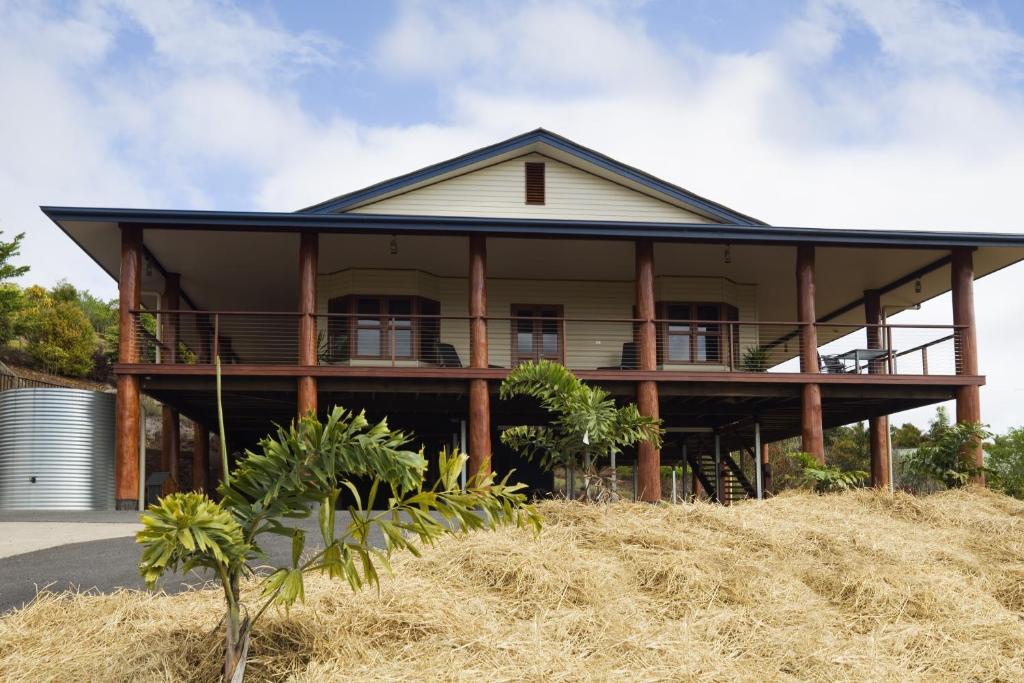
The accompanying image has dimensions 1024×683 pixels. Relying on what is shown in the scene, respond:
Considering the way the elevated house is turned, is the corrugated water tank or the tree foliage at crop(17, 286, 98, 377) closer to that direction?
the corrugated water tank

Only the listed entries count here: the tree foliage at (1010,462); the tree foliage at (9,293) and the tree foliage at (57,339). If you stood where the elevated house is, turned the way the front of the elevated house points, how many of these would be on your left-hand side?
1

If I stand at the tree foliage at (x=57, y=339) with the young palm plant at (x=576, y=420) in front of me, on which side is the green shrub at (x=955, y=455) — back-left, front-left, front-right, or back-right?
front-left

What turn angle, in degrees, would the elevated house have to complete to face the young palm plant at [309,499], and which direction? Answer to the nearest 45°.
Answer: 0° — it already faces it

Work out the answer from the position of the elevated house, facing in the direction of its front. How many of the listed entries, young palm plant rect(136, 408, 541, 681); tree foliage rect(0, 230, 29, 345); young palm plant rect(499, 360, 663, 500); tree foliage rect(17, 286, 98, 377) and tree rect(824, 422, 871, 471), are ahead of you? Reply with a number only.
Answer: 2

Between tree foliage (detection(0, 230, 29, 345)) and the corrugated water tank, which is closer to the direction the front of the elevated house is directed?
the corrugated water tank

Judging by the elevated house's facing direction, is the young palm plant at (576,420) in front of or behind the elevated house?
in front

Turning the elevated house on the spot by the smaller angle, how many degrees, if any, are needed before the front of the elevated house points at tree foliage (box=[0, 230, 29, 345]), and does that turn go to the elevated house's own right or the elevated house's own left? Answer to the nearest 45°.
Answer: approximately 135° to the elevated house's own right

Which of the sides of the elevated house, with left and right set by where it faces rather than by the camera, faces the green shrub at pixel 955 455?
left

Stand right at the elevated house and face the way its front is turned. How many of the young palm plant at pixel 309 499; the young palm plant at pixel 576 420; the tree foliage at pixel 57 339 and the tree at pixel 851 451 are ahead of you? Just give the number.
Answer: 2

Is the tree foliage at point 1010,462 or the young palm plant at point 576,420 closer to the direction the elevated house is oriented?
the young palm plant

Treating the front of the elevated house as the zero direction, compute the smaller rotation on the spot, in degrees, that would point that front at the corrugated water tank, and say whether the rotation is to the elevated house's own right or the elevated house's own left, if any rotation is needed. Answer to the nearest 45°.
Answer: approximately 90° to the elevated house's own right

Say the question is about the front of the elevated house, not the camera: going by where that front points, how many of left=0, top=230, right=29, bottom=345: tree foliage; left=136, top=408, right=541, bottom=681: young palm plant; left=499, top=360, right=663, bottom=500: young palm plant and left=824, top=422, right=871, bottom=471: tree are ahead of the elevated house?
2

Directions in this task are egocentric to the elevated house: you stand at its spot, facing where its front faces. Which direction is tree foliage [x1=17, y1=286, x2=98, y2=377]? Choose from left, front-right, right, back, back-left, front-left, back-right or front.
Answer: back-right

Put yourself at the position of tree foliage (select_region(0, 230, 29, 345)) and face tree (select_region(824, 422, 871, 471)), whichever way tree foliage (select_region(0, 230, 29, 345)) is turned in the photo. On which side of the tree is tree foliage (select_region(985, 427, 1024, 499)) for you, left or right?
right

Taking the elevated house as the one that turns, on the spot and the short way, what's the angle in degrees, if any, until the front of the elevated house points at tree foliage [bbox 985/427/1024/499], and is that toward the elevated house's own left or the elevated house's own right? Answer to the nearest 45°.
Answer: approximately 90° to the elevated house's own left

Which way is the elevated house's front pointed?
toward the camera

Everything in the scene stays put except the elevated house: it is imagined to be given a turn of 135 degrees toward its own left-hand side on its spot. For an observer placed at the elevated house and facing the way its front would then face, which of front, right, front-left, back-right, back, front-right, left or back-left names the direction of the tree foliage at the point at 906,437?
front

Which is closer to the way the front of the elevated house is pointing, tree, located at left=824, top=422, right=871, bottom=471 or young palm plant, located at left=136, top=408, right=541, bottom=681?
the young palm plant
